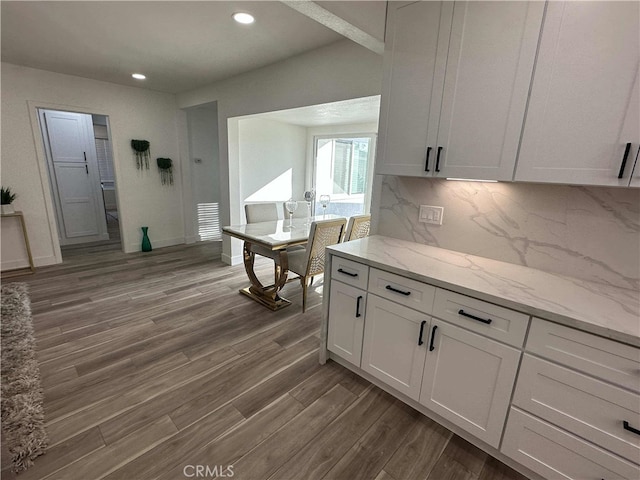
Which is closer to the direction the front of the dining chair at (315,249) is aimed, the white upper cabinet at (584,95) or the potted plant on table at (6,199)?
the potted plant on table

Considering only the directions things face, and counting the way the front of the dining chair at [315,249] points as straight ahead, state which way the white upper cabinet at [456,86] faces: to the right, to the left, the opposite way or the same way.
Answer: to the left

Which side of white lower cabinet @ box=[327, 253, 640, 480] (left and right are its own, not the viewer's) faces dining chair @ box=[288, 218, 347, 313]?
right

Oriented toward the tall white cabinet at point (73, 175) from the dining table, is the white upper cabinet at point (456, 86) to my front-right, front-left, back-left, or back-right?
back-left

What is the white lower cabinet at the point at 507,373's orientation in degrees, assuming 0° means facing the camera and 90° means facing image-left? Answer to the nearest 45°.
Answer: approximately 45°

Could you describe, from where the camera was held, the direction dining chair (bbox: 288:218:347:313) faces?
facing away from the viewer and to the left of the viewer

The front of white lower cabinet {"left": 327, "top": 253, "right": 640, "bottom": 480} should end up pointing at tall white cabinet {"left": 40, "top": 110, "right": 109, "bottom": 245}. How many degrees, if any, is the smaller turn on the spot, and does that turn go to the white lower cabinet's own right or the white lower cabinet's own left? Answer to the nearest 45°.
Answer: approximately 45° to the white lower cabinet's own right

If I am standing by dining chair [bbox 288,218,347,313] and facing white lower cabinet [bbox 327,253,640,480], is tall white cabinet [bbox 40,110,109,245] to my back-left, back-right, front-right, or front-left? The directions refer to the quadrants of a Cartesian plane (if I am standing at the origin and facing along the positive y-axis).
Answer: back-right

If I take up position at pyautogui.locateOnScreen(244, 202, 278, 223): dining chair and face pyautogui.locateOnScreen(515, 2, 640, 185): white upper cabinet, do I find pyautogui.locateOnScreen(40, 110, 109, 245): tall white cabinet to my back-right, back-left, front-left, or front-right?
back-right

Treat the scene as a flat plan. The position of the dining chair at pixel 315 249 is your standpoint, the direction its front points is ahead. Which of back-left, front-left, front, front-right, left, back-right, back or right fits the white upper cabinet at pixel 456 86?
back

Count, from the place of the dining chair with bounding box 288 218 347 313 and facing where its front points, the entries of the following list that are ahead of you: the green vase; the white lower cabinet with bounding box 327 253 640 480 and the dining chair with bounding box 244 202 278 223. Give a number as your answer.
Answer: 2

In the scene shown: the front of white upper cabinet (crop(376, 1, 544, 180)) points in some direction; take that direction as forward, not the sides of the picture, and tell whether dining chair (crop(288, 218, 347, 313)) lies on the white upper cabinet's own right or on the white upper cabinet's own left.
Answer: on the white upper cabinet's own right
